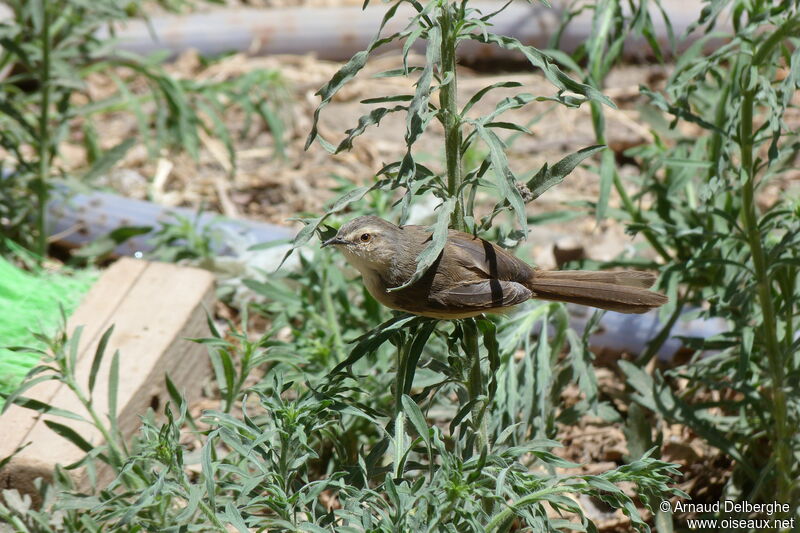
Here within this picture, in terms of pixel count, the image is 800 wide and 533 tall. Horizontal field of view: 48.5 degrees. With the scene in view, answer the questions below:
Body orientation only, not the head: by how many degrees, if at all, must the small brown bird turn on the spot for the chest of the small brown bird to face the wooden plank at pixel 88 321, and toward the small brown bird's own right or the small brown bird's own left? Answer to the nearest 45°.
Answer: approximately 45° to the small brown bird's own right

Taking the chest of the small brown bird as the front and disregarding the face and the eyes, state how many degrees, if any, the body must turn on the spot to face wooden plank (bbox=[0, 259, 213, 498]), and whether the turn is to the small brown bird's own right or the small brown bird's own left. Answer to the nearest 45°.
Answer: approximately 45° to the small brown bird's own right

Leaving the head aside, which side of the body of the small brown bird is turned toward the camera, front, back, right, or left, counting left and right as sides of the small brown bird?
left

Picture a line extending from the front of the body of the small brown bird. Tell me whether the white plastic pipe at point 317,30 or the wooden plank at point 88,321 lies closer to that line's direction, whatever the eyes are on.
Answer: the wooden plank

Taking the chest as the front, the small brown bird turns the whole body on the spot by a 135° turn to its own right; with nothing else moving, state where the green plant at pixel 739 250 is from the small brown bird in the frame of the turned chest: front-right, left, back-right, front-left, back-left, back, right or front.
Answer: front

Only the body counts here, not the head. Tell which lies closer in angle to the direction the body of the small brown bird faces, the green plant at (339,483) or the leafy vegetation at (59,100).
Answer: the leafy vegetation

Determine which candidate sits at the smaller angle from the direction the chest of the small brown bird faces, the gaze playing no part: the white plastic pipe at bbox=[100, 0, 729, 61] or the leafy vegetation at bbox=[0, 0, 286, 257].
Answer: the leafy vegetation

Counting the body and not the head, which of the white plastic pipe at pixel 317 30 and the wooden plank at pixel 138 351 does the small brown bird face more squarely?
the wooden plank
